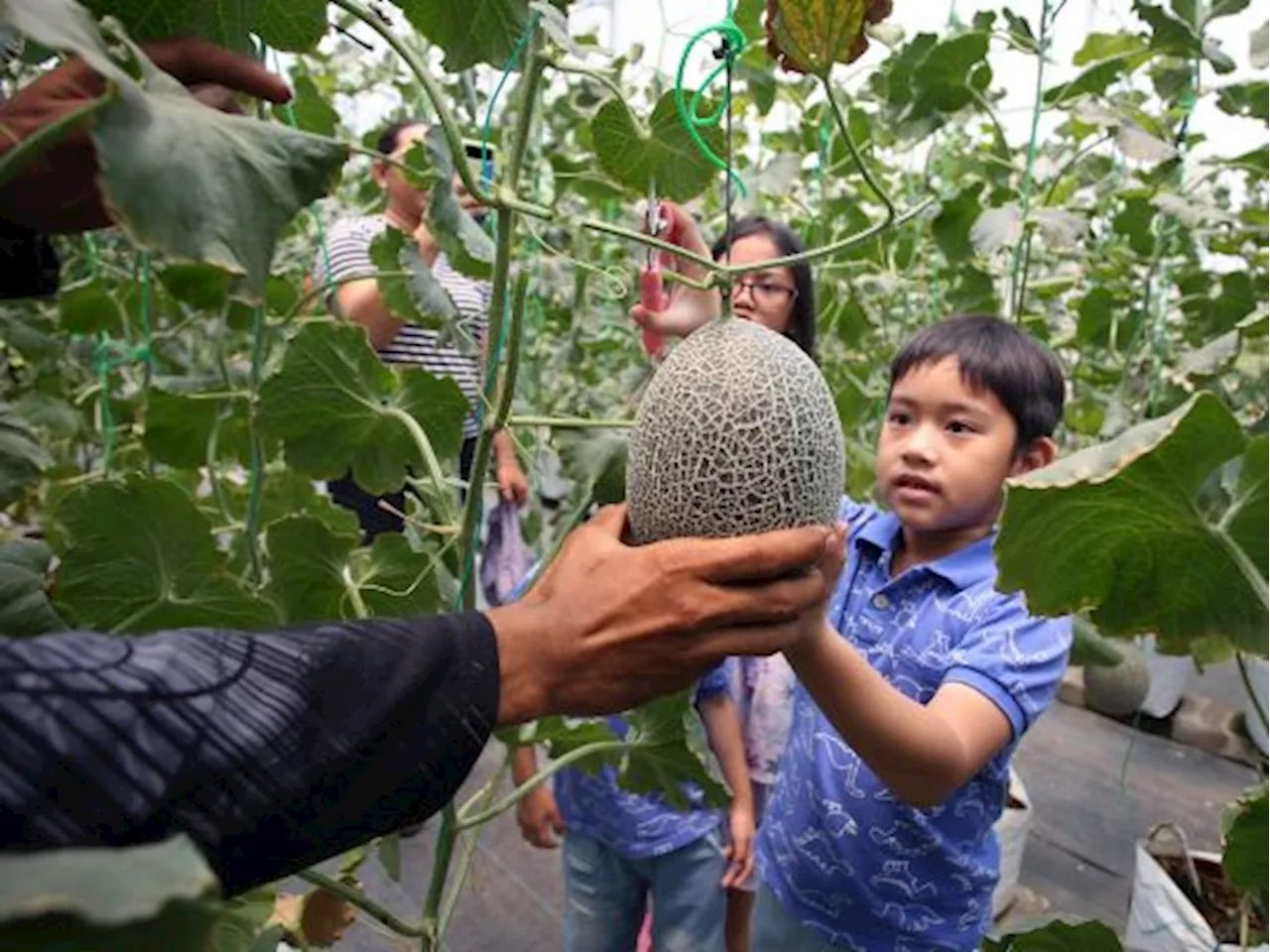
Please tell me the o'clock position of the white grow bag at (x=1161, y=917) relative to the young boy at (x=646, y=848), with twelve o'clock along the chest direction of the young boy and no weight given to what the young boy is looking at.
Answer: The white grow bag is roughly at 9 o'clock from the young boy.

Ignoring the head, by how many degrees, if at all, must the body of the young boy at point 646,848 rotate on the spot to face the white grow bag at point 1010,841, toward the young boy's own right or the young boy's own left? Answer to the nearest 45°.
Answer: approximately 135° to the young boy's own left

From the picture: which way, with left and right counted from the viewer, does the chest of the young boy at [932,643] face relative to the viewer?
facing the viewer and to the left of the viewer

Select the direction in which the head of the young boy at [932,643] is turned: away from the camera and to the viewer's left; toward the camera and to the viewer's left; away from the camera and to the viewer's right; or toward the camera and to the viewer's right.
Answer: toward the camera and to the viewer's left

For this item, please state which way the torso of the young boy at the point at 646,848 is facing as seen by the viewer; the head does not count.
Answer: toward the camera

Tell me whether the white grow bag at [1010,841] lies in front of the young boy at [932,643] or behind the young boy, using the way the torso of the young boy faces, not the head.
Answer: behind
